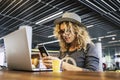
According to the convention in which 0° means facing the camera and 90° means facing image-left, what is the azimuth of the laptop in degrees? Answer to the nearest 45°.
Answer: approximately 225°
